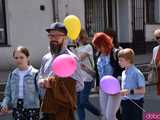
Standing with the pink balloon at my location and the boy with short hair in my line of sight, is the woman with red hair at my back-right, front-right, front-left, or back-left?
front-left

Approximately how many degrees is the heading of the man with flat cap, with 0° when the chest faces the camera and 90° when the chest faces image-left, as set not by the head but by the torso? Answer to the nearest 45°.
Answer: approximately 45°

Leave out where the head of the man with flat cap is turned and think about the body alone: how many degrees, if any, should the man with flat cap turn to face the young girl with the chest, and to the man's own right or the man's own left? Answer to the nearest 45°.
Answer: approximately 90° to the man's own right

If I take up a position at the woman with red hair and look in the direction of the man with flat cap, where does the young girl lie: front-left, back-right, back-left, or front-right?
front-right

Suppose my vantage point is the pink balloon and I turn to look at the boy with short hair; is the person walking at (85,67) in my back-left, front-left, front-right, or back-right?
front-left

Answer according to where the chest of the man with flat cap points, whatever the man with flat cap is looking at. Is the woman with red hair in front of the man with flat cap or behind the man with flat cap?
behind
